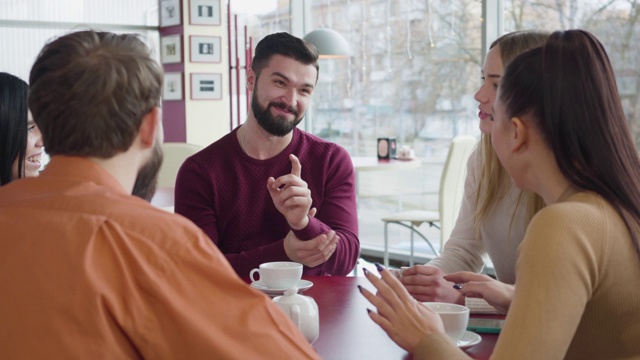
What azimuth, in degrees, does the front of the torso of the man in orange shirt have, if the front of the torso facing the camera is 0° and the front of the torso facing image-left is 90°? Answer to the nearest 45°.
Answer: approximately 225°

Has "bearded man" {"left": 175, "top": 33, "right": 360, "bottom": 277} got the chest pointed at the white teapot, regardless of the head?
yes

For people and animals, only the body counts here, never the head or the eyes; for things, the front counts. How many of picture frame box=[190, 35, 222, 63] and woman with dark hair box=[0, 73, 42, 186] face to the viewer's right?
1

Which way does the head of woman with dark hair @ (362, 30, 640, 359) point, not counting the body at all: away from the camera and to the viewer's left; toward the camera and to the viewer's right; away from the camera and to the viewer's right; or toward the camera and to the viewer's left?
away from the camera and to the viewer's left

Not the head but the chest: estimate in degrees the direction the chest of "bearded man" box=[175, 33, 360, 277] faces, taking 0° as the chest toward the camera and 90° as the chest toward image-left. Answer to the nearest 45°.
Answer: approximately 0°

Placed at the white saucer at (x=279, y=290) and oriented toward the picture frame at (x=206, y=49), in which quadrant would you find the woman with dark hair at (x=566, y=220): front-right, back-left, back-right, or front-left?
back-right

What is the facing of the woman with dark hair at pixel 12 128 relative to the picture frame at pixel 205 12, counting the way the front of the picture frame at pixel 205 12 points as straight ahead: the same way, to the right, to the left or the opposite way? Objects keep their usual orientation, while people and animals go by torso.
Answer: to the left

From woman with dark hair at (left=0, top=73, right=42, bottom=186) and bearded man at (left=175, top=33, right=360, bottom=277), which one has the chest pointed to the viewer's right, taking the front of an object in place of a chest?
the woman with dark hair

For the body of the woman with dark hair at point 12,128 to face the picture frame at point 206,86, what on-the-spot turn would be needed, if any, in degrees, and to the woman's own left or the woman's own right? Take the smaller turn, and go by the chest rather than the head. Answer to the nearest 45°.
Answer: approximately 90° to the woman's own left

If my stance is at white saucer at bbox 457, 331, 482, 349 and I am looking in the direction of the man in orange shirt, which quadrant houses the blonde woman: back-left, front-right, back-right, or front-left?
back-right

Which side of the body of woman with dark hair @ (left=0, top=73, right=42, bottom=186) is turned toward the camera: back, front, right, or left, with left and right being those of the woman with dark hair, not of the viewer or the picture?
right

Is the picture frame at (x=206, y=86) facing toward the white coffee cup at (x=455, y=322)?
yes

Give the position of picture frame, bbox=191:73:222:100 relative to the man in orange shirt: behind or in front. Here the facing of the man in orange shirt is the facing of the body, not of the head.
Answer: in front

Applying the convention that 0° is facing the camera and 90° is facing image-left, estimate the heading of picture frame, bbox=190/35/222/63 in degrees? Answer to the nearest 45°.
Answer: approximately 0°
